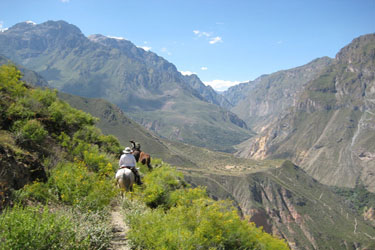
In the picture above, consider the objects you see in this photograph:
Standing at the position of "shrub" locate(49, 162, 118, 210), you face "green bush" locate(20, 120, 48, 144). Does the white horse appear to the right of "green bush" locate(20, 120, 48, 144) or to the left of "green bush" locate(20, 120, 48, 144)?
right

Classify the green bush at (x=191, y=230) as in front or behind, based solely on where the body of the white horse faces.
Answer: behind

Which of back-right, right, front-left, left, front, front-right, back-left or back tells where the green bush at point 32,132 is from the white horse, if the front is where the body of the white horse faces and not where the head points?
left

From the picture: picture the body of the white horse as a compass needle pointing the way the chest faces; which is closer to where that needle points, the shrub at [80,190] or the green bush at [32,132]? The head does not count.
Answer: the green bush

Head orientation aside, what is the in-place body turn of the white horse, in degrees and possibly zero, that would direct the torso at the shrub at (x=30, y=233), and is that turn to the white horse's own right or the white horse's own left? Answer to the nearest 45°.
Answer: approximately 180°

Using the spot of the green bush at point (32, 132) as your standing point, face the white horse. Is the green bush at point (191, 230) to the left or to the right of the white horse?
right

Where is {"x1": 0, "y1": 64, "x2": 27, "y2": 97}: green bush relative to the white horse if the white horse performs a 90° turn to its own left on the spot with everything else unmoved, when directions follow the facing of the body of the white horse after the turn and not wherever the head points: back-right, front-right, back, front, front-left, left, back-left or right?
front-right

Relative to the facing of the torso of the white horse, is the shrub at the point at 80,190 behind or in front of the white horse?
behind

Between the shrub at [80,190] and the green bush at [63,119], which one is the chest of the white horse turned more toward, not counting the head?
the green bush

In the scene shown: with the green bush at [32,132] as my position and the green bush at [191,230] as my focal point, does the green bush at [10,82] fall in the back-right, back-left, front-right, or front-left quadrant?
back-left

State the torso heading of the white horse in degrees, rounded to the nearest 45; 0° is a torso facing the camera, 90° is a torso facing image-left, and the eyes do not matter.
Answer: approximately 180°
